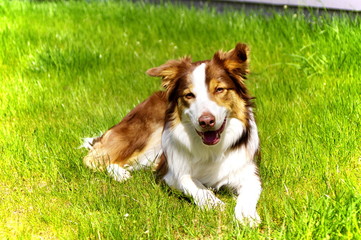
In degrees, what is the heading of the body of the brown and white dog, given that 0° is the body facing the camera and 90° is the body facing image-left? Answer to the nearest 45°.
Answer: approximately 315°
